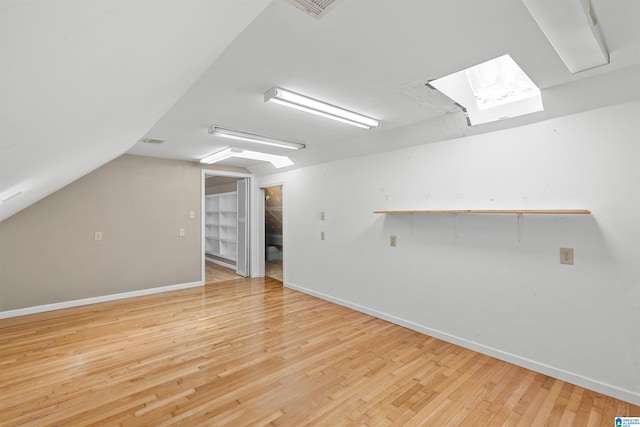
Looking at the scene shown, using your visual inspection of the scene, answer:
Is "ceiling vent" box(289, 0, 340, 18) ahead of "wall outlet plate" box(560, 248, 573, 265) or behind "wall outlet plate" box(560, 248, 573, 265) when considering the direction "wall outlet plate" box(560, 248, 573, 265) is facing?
ahead

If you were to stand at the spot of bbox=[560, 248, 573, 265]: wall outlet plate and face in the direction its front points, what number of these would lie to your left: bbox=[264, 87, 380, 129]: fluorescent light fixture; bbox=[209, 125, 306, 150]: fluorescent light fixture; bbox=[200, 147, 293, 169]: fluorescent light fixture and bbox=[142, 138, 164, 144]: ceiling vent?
0

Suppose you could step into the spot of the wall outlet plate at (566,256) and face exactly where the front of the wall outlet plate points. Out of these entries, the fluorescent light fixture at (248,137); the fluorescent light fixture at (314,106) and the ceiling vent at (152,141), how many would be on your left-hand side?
0

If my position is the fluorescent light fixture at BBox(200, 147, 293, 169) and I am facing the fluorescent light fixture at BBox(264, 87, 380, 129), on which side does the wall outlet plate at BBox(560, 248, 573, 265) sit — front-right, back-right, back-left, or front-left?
front-left

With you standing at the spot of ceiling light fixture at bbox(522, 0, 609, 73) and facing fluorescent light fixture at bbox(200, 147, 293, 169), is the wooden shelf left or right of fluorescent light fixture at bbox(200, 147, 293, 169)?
right

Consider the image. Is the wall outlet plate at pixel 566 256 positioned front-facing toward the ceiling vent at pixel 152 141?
no

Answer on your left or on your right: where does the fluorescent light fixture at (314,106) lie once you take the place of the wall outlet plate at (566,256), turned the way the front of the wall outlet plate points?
on your right

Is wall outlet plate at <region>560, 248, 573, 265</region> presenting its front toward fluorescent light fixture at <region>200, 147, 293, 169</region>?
no
